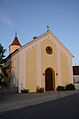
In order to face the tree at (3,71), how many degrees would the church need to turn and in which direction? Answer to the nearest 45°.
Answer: approximately 135° to its right

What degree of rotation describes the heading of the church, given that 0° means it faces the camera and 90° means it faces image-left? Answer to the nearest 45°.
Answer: approximately 315°
